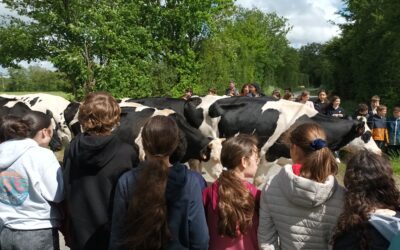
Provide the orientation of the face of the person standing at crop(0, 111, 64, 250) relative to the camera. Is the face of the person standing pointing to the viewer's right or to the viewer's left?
to the viewer's right

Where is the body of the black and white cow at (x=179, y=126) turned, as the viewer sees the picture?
to the viewer's right

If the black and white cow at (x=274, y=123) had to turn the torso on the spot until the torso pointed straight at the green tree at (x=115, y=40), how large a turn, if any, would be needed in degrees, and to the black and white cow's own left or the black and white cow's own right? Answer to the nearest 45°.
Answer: approximately 135° to the black and white cow's own left

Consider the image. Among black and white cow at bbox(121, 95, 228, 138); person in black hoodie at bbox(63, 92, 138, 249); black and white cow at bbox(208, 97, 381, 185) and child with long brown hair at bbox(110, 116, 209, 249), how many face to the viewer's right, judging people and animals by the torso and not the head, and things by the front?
2

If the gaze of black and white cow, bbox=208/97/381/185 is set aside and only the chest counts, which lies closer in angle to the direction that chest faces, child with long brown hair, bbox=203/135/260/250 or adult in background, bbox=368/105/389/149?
the adult in background

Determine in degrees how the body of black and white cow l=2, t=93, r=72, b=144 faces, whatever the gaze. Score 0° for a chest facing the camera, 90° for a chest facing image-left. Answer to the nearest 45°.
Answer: approximately 270°

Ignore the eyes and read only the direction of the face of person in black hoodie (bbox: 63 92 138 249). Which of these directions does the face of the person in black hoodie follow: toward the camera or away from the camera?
away from the camera

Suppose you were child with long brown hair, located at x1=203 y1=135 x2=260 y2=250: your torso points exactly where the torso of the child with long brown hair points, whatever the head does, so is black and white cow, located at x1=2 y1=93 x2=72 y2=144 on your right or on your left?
on your left

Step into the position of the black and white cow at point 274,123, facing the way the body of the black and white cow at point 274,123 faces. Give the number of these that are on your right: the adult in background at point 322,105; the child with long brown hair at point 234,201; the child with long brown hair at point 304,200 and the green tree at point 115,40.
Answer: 2

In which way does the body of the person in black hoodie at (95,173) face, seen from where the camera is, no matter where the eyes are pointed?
away from the camera

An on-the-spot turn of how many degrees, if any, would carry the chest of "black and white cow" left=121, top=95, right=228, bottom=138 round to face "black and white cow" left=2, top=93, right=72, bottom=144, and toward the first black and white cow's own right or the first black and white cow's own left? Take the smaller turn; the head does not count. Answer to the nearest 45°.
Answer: approximately 135° to the first black and white cow's own left

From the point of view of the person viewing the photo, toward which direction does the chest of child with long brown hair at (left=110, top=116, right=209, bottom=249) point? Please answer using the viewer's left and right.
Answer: facing away from the viewer

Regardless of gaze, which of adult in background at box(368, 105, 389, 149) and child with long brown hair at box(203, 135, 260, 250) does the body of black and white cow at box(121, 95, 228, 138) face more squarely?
the adult in background

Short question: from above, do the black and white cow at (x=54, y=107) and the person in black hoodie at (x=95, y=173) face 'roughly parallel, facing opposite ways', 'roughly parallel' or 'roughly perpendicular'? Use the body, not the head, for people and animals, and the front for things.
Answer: roughly perpendicular
